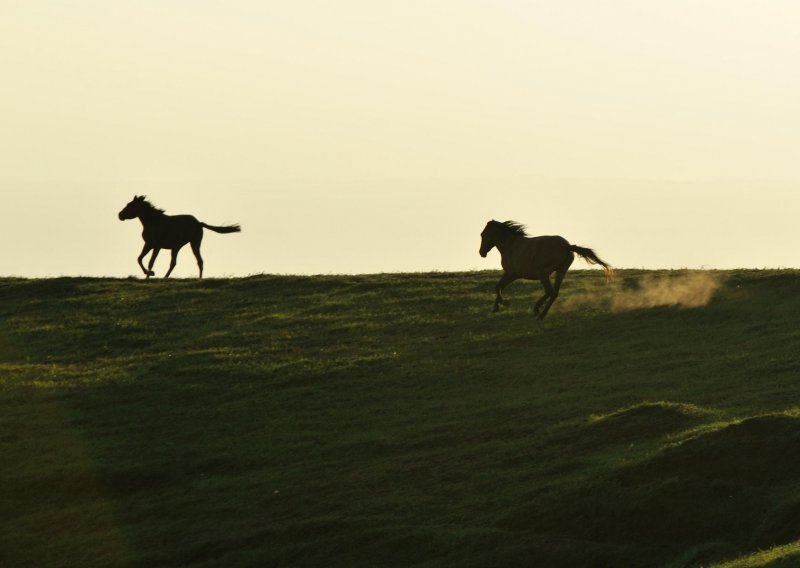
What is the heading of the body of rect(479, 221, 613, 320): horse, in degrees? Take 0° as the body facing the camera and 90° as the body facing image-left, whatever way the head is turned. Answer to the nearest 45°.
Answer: approximately 90°

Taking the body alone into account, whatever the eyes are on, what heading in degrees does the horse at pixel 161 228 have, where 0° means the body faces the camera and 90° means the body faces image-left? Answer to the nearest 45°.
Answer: approximately 90°

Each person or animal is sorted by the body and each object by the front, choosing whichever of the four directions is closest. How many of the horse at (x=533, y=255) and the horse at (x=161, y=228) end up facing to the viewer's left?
2

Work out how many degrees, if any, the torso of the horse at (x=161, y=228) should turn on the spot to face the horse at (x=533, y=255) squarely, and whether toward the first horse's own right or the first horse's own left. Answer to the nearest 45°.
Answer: approximately 135° to the first horse's own left
